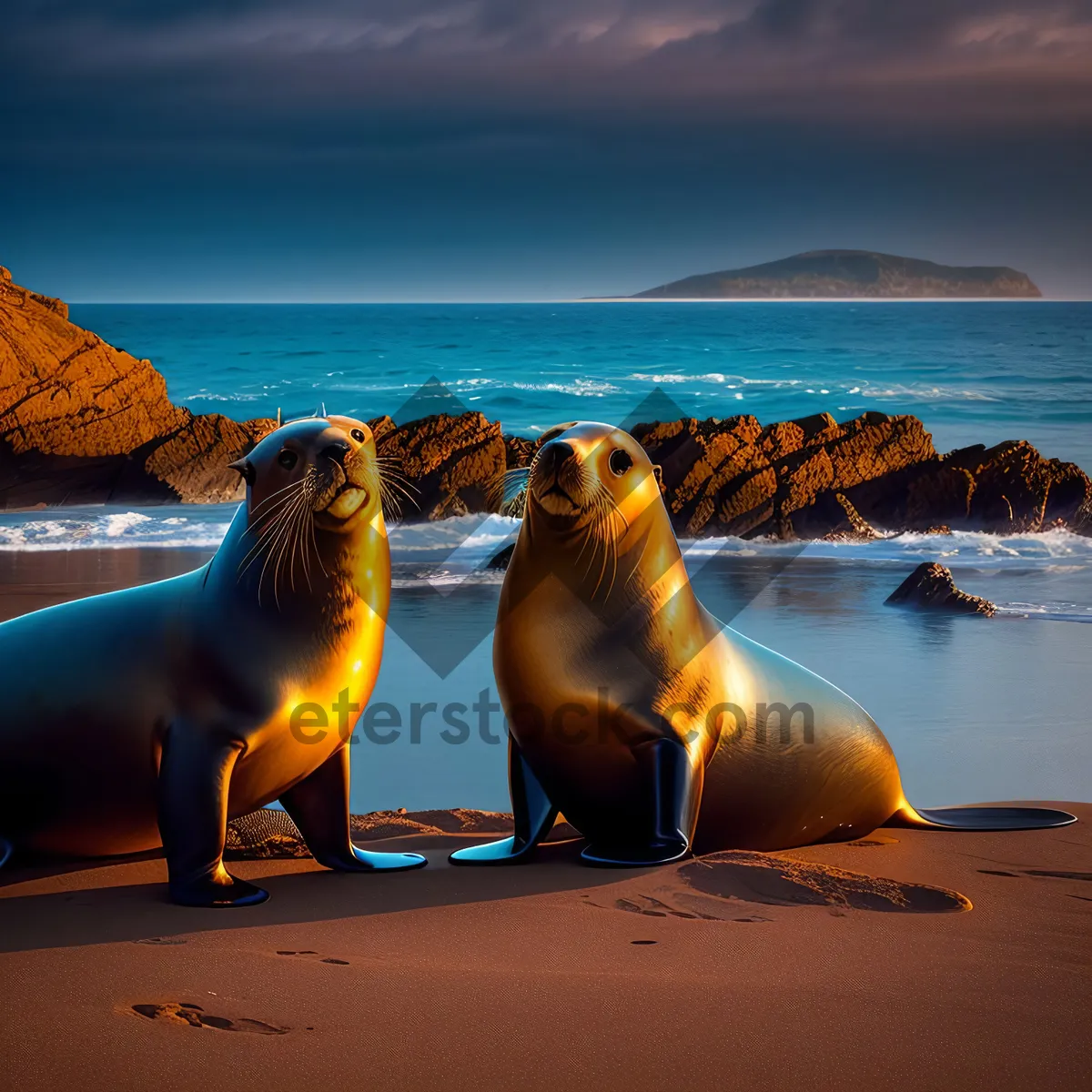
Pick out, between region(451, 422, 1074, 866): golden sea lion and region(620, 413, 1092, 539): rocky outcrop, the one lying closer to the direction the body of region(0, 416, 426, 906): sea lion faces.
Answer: the golden sea lion

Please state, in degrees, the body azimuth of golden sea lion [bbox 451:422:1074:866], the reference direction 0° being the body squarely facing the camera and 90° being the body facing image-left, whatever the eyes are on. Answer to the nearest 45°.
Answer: approximately 45°

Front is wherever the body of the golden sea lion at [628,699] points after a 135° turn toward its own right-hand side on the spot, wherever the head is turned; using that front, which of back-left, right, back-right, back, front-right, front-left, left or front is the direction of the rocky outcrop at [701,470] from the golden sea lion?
front

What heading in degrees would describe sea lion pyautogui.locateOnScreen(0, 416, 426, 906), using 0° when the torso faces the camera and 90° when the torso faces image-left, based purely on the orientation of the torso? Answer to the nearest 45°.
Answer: approximately 315°

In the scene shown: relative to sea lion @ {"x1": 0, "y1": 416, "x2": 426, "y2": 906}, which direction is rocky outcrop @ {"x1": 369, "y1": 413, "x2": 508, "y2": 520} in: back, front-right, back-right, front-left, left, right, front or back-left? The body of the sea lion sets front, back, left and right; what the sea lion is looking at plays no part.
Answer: back-left

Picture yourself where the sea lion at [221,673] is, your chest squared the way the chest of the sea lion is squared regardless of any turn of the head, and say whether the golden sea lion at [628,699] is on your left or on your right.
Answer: on your left

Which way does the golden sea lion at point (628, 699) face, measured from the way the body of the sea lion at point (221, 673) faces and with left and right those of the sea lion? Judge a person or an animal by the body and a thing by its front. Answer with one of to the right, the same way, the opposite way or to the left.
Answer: to the right

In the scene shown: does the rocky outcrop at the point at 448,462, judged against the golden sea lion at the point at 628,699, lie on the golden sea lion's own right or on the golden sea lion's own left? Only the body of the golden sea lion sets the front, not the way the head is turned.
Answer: on the golden sea lion's own right

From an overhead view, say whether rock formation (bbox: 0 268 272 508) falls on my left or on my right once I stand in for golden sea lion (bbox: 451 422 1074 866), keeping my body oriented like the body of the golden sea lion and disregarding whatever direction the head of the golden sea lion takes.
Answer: on my right

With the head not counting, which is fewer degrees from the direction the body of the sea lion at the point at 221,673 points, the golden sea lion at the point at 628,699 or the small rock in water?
the golden sea lion
